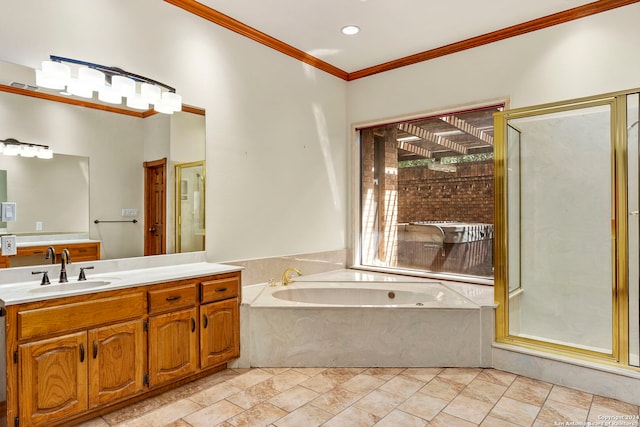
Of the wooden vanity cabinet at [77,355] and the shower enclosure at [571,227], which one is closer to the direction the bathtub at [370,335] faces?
the wooden vanity cabinet

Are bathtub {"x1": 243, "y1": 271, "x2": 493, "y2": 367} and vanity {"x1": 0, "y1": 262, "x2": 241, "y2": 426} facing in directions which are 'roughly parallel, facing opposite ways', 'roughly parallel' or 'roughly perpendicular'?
roughly perpendicular

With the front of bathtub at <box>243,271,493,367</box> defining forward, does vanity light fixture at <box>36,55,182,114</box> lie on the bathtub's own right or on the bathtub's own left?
on the bathtub's own right

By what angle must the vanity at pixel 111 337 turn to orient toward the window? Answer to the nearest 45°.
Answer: approximately 45° to its left

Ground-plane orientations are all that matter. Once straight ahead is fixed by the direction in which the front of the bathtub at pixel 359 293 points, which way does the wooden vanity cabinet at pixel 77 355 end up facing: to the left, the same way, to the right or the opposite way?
to the left

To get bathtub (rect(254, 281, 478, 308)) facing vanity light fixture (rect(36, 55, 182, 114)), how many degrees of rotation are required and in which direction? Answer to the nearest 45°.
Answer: approximately 45° to its right
